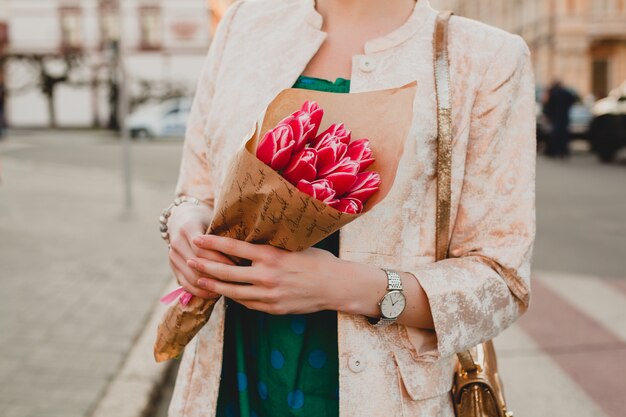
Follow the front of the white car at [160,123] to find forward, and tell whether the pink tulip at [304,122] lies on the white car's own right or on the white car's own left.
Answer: on the white car's own left

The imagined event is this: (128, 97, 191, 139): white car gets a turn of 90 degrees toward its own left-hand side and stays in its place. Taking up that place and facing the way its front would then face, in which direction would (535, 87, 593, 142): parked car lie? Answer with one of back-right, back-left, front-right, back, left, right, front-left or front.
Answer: front-left

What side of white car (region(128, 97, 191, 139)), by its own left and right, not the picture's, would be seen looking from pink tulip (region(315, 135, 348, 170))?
left

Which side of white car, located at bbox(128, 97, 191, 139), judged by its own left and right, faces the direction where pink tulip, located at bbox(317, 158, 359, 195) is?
left

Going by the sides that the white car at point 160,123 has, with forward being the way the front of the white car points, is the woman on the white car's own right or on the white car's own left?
on the white car's own left

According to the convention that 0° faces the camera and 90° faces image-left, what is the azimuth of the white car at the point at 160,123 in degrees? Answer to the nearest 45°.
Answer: approximately 90°

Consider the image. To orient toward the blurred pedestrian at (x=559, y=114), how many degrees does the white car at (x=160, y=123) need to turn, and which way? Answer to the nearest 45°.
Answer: approximately 135° to its left

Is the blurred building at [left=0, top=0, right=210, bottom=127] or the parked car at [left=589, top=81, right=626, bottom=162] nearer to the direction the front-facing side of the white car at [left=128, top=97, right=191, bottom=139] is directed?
the blurred building
